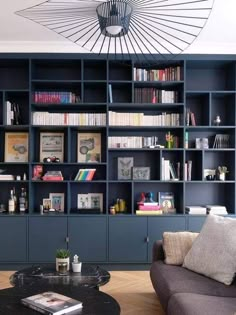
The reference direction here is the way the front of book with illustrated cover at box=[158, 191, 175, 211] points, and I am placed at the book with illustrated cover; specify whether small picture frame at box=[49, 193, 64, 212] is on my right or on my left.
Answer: on my right

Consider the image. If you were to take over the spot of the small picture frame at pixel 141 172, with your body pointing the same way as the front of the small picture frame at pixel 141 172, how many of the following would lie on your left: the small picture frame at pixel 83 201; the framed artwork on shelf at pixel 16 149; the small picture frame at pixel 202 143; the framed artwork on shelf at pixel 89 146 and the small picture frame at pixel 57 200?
1

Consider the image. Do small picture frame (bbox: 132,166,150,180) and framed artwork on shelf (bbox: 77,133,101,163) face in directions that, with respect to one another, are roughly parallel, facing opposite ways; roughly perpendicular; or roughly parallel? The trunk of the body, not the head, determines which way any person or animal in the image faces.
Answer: roughly parallel

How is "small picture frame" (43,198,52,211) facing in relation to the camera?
toward the camera

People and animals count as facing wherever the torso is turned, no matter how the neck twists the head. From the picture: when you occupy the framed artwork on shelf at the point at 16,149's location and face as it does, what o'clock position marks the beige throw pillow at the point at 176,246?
The beige throw pillow is roughly at 11 o'clock from the framed artwork on shelf.

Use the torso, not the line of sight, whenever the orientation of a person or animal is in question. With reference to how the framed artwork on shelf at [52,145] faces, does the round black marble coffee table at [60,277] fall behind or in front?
in front

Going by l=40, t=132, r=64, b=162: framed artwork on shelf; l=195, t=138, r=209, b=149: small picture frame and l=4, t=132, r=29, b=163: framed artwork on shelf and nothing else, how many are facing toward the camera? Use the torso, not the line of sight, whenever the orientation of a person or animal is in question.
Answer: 3

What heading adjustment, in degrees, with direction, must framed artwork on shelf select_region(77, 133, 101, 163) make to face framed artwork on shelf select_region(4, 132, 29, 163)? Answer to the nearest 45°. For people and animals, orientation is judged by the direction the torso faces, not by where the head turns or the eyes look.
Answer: approximately 90° to its right

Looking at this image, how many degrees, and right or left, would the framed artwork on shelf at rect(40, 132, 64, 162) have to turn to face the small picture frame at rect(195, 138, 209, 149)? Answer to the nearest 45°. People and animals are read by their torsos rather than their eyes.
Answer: approximately 90° to its left

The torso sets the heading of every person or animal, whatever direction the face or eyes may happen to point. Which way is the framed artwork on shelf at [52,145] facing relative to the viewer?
toward the camera

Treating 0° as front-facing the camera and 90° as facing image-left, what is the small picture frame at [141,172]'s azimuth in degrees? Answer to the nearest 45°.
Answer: approximately 0°

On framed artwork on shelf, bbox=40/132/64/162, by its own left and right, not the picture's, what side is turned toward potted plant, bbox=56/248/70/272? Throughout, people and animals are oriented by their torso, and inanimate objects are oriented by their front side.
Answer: front

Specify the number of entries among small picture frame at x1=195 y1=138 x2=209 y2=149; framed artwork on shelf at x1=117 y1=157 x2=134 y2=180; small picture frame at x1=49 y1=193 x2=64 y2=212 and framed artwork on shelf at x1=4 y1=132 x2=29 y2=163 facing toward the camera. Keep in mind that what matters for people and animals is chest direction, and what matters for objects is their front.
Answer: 4

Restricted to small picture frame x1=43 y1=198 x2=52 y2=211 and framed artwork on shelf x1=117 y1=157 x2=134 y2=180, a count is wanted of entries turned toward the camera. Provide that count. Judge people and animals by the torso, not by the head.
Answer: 2

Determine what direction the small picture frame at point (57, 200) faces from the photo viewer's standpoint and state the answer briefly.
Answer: facing the viewer

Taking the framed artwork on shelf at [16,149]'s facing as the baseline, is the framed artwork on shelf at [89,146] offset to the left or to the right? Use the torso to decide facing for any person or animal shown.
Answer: on its left
